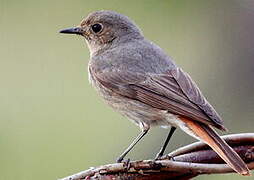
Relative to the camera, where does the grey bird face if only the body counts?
to the viewer's left
